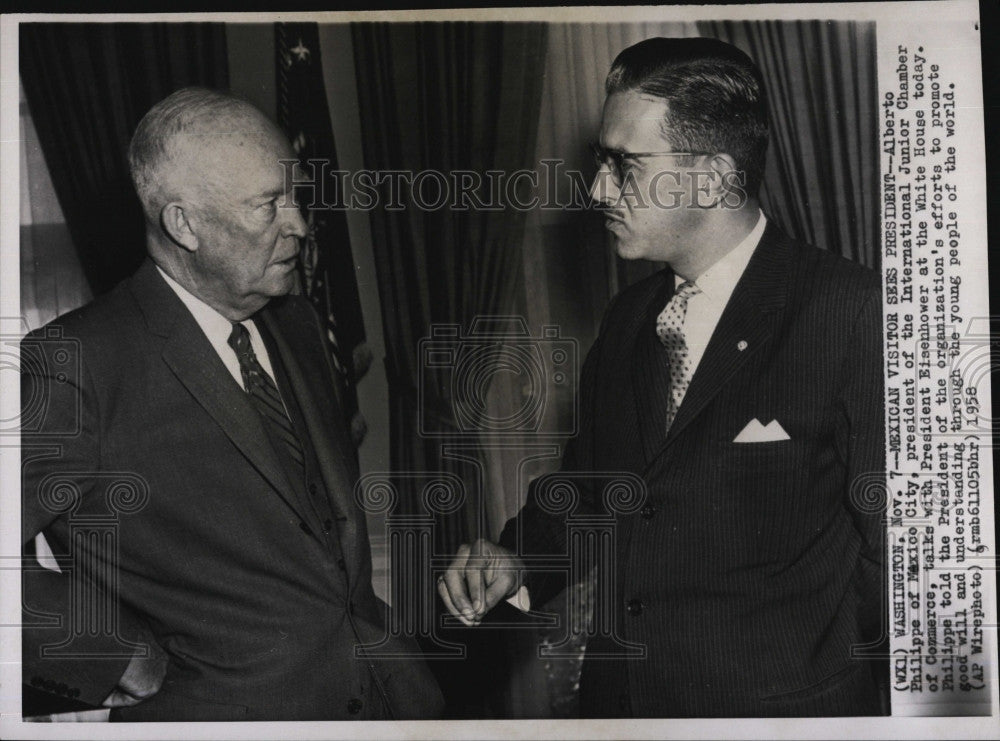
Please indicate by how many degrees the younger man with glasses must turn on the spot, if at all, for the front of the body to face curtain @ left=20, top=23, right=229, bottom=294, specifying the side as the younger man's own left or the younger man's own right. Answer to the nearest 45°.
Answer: approximately 45° to the younger man's own right

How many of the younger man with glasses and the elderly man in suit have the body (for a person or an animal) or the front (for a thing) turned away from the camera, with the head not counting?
0

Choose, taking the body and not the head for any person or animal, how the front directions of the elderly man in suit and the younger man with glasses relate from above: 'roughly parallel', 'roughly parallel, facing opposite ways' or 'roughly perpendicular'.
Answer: roughly perpendicular

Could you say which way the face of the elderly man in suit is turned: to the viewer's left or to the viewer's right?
to the viewer's right

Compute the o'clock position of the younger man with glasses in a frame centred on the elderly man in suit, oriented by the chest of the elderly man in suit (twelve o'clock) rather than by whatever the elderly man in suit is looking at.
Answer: The younger man with glasses is roughly at 11 o'clock from the elderly man in suit.

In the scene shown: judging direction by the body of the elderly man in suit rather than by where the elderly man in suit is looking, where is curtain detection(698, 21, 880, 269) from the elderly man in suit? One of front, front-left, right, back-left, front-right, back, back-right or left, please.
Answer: front-left

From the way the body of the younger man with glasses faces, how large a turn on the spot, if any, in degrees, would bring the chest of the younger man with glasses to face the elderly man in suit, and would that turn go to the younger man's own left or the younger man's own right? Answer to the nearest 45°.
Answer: approximately 45° to the younger man's own right

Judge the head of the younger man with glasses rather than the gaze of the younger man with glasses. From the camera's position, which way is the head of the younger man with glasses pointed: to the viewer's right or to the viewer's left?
to the viewer's left

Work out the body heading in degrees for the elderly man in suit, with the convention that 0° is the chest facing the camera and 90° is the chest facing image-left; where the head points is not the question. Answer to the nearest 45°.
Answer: approximately 315°

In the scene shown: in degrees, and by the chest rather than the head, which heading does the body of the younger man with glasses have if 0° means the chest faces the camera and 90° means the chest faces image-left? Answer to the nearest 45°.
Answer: approximately 45°
